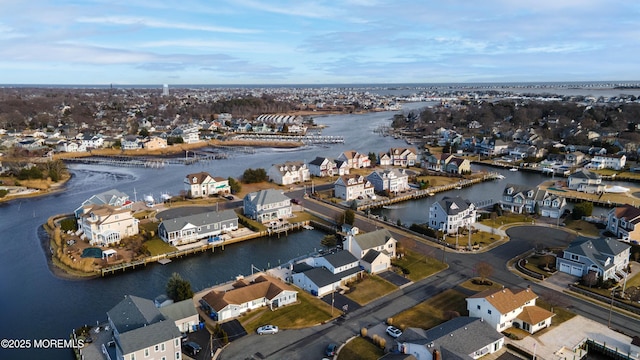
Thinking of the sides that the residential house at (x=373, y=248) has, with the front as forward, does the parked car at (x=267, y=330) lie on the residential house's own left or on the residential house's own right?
on the residential house's own right

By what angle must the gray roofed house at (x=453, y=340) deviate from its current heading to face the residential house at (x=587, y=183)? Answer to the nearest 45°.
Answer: approximately 45° to its right

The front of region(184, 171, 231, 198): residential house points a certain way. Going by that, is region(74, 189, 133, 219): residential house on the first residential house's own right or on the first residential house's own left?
on the first residential house's own right

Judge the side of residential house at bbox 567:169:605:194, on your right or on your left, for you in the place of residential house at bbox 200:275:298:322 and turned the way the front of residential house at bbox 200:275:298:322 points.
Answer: on your left

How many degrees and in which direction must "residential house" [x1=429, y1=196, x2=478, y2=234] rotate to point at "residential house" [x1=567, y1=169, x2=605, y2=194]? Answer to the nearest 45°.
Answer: approximately 90° to its left

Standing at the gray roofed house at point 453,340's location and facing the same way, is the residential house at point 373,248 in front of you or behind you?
in front

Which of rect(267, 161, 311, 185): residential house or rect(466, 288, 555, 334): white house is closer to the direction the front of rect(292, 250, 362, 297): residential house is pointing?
the white house

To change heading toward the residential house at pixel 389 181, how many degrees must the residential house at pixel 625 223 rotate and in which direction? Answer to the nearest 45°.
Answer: approximately 45° to its right

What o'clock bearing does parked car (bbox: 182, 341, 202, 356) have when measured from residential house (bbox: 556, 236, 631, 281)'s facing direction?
The parked car is roughly at 12 o'clock from the residential house.

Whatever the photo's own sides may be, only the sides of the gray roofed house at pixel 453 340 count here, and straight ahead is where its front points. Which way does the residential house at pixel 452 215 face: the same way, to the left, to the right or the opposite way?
the opposite way
